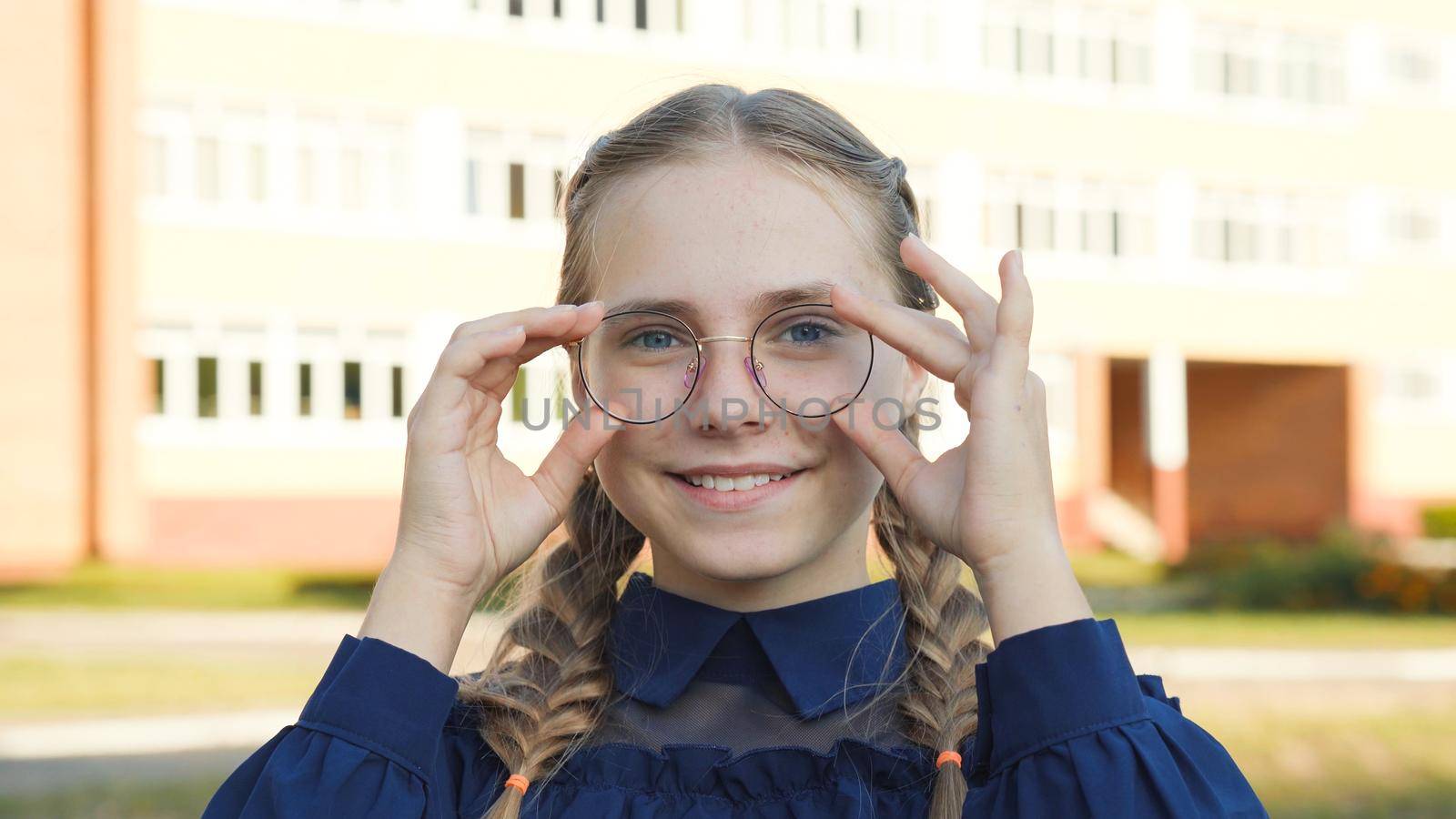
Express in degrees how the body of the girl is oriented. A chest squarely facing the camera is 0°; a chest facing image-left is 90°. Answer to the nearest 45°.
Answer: approximately 0°

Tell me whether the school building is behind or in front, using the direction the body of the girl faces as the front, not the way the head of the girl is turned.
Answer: behind
